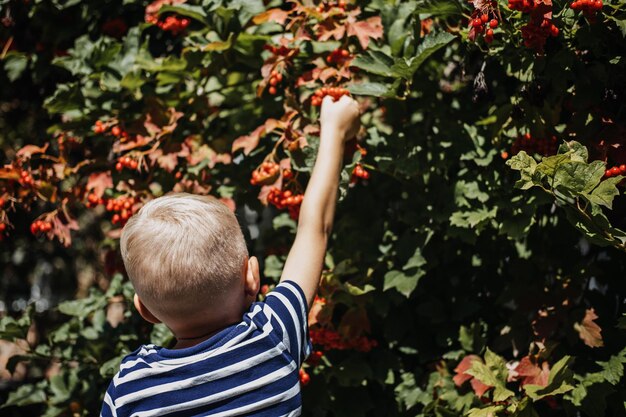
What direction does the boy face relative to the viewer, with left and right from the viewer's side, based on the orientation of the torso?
facing away from the viewer

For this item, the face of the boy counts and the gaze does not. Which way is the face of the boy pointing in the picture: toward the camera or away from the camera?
away from the camera
